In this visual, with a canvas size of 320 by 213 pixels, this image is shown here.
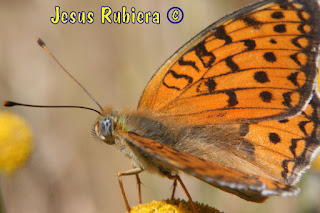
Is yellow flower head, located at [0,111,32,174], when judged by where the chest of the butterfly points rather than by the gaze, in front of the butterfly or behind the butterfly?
in front

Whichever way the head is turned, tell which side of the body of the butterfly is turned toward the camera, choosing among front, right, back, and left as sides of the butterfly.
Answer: left
